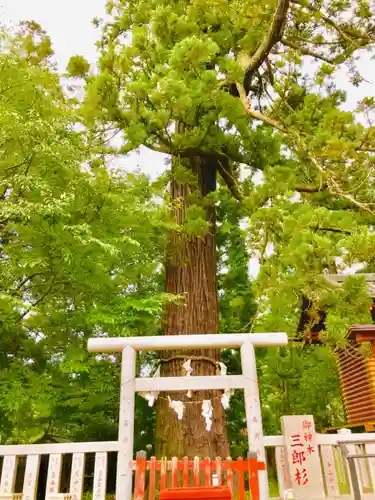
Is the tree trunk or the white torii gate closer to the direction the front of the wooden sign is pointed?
the white torii gate

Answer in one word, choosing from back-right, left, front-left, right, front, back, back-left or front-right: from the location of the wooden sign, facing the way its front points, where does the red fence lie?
front-right

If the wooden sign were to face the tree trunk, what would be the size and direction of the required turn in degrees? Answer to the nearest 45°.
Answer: approximately 135° to its right

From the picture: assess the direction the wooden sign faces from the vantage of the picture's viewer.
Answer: facing the viewer

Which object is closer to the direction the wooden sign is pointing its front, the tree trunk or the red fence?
the red fence

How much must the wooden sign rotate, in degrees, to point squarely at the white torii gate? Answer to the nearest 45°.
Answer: approximately 45° to its right
